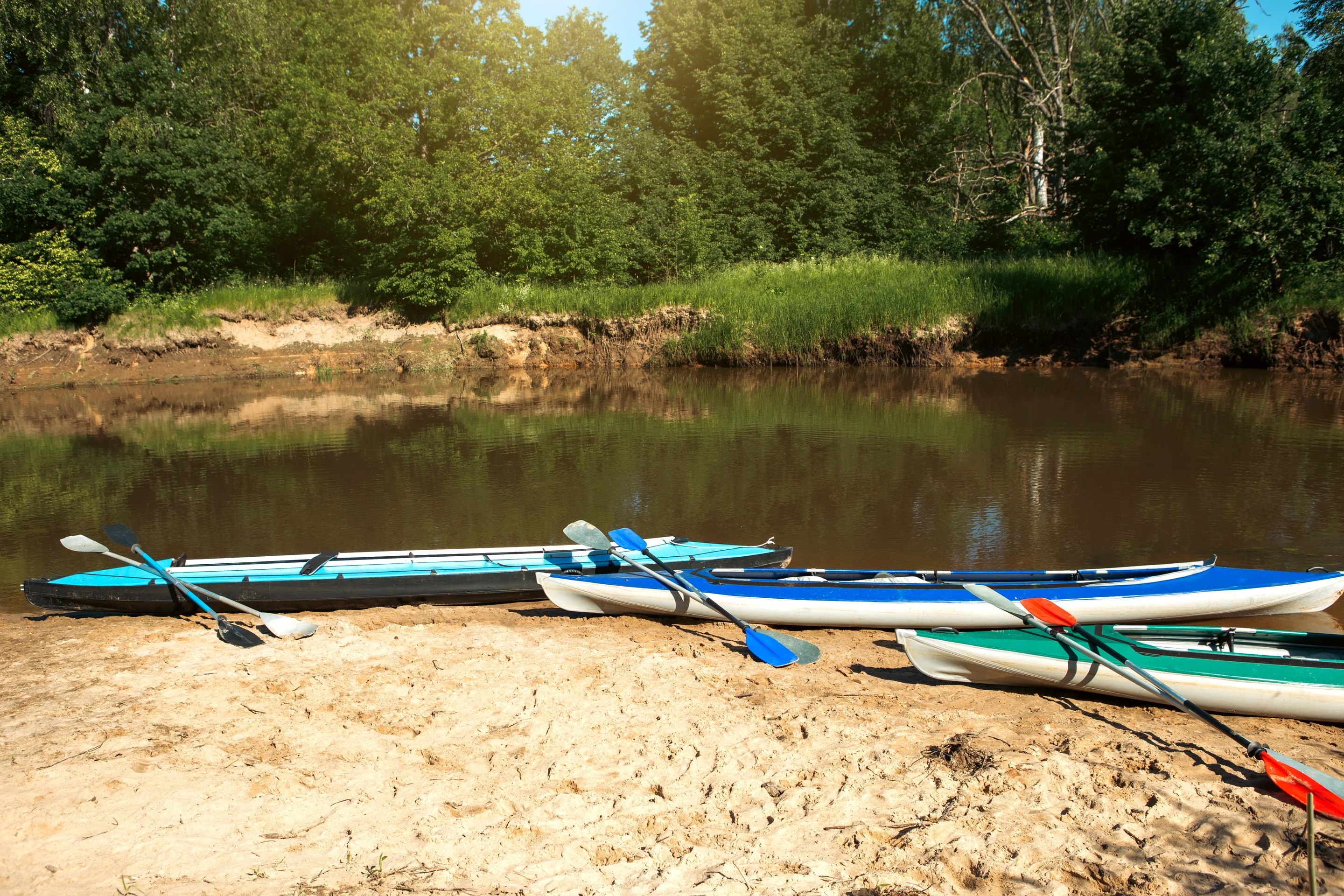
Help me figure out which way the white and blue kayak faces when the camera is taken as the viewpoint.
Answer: facing to the right of the viewer

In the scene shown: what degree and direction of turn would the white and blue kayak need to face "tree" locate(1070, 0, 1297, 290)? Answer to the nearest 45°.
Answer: approximately 90° to its left

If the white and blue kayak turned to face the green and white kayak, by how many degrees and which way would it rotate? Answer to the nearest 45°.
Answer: approximately 45° to its right

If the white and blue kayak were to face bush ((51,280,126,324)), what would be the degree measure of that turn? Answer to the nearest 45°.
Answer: approximately 135° to its left

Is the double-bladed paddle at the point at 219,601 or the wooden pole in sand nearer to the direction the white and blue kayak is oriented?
the wooden pole in sand

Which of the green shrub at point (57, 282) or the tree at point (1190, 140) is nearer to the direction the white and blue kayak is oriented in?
the tree

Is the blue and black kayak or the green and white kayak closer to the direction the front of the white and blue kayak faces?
the green and white kayak

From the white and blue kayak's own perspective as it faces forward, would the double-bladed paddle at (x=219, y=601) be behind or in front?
behind

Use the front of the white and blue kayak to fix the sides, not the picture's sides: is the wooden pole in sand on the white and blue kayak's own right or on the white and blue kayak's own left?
on the white and blue kayak's own right
